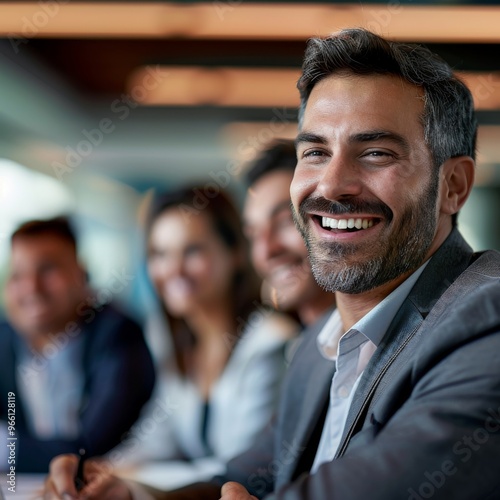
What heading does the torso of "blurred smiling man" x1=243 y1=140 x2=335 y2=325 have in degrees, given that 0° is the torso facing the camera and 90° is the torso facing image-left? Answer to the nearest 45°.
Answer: approximately 45°

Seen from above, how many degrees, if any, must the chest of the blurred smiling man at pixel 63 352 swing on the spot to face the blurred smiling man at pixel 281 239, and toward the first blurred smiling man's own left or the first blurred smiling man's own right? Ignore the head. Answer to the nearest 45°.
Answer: approximately 90° to the first blurred smiling man's own left

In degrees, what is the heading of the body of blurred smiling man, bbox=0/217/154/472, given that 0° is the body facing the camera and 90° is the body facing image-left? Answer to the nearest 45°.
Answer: approximately 45°

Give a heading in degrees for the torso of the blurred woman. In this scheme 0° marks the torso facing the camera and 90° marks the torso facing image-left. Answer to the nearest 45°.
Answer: approximately 45°

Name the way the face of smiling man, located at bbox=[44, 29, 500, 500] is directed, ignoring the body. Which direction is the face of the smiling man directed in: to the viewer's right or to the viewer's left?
to the viewer's left

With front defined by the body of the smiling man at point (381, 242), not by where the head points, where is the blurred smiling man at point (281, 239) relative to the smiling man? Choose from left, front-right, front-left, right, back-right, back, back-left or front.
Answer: back-right
